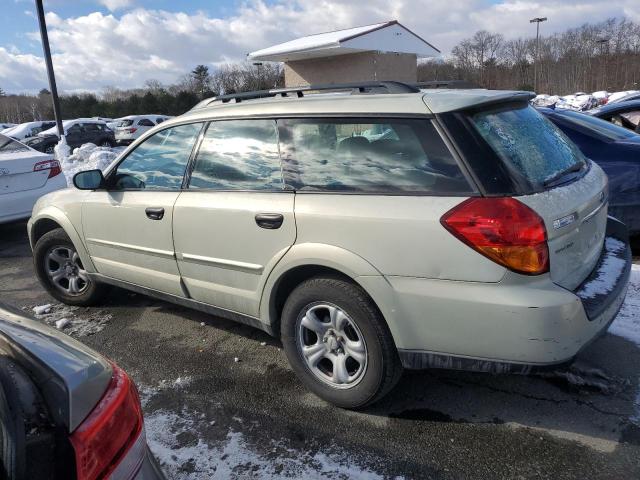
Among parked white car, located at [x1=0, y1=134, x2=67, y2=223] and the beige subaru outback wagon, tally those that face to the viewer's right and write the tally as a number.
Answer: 0

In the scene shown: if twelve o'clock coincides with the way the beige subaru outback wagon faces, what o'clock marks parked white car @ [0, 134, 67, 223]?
The parked white car is roughly at 12 o'clock from the beige subaru outback wagon.

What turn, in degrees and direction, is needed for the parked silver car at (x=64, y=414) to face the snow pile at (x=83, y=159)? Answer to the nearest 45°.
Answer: approximately 45° to its right

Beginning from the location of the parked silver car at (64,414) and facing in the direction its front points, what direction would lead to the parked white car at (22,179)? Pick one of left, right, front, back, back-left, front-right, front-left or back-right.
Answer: front-right

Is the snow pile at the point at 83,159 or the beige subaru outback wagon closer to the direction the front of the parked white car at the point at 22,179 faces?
the snow pile

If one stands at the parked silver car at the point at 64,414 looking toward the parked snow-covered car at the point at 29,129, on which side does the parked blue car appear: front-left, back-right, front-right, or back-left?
front-right

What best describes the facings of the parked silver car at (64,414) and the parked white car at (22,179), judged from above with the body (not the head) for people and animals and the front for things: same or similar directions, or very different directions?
same or similar directions

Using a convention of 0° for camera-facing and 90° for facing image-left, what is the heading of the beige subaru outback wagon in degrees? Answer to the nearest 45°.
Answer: approximately 135°

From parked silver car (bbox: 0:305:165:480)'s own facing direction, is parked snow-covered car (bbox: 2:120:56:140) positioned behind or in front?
in front

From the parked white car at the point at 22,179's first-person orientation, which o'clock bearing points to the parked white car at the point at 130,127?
the parked white car at the point at 130,127 is roughly at 2 o'clock from the parked white car at the point at 22,179.

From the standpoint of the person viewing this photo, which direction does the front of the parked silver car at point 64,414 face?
facing away from the viewer and to the left of the viewer

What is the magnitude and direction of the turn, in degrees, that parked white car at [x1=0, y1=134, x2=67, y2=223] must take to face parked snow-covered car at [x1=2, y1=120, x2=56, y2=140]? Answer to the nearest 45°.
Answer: approximately 45° to its right

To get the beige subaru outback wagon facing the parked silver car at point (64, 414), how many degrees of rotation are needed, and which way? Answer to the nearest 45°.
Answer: approximately 90° to its left

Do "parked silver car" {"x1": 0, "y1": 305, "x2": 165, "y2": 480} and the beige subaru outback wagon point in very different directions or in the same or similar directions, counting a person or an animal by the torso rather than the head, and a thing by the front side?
same or similar directions

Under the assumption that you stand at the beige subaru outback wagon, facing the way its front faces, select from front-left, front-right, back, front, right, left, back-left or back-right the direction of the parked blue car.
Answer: right

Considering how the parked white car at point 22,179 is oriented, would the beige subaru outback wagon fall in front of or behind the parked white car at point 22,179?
behind

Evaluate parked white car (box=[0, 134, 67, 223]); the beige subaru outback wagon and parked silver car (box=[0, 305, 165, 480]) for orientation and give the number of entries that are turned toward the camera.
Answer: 0
